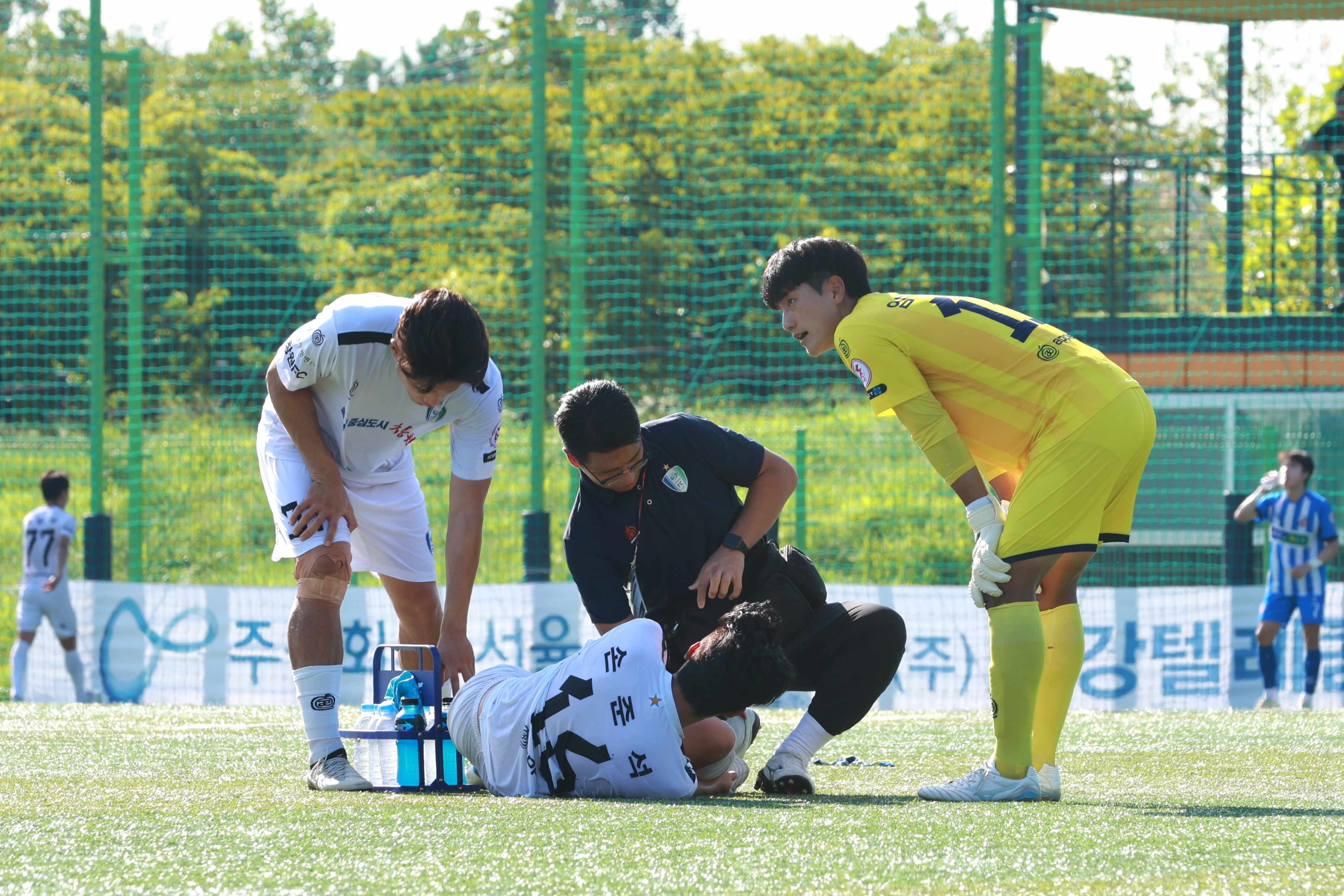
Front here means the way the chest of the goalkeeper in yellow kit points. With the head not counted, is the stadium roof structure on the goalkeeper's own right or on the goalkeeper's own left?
on the goalkeeper's own right

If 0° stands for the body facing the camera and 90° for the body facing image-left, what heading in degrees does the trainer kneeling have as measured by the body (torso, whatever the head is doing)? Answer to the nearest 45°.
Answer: approximately 0°

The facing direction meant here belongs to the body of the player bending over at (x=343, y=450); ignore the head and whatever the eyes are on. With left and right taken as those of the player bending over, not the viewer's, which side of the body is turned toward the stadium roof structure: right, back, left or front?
left

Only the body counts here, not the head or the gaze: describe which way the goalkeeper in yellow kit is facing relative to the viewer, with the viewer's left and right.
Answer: facing to the left of the viewer

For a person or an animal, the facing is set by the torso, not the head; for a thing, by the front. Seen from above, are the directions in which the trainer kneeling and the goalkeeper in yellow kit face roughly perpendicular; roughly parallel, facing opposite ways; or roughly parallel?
roughly perpendicular

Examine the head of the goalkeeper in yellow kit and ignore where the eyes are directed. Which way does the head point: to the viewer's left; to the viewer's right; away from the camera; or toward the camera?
to the viewer's left

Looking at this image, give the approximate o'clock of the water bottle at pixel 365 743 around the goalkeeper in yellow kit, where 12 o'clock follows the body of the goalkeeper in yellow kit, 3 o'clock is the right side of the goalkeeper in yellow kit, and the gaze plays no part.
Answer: The water bottle is roughly at 12 o'clock from the goalkeeper in yellow kit.

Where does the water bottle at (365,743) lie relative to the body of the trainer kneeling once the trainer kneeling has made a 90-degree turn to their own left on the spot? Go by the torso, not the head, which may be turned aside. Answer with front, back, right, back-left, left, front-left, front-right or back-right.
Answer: back

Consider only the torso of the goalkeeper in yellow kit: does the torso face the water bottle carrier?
yes

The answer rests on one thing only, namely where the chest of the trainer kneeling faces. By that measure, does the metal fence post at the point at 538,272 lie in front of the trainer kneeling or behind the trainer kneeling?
behind
